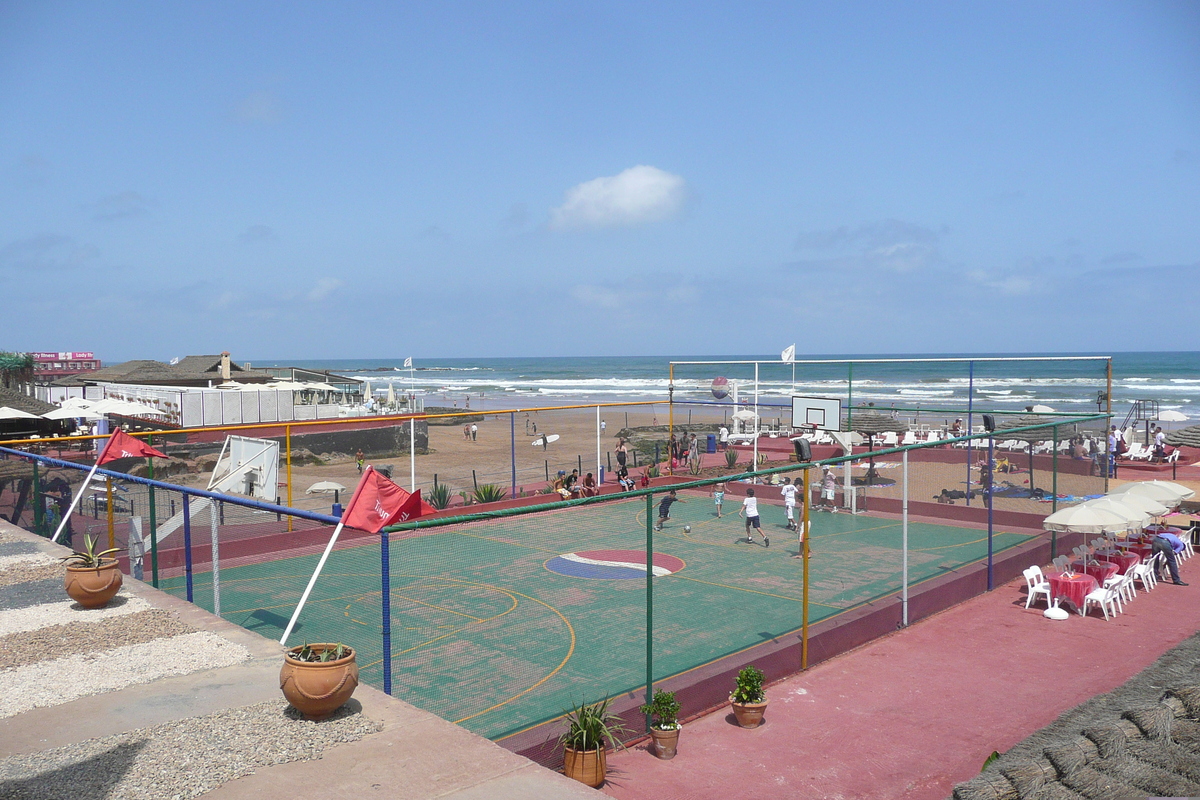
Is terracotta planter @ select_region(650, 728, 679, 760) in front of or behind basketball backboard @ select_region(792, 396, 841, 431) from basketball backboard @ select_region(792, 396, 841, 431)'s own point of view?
in front

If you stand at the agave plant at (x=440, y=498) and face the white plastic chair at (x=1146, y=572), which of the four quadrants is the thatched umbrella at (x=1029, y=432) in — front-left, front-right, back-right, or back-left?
front-left

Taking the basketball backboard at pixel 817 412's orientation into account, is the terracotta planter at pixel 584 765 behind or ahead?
ahead

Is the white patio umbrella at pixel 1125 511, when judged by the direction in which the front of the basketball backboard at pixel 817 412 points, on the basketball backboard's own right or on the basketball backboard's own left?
on the basketball backboard's own left

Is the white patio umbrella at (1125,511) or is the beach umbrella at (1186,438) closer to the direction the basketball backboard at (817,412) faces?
the white patio umbrella

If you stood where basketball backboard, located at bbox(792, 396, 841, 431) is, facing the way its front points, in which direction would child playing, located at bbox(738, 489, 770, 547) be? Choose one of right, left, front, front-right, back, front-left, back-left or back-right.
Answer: front-left

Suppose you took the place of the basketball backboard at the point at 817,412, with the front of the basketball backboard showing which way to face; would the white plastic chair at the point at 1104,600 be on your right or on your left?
on your left

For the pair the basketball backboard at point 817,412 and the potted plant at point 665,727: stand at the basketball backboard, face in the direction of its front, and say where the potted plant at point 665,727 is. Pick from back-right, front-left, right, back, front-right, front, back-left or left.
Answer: front-left

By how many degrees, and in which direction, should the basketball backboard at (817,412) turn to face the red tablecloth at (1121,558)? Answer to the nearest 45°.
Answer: approximately 90° to its left

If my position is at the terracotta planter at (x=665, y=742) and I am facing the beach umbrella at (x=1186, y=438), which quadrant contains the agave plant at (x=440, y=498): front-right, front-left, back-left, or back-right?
front-left

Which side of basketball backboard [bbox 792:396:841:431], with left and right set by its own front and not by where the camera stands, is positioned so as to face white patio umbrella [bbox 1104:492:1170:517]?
left

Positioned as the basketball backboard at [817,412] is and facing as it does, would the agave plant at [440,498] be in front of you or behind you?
in front

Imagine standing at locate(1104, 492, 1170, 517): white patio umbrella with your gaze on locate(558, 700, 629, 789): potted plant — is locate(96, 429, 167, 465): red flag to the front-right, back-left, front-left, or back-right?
front-right

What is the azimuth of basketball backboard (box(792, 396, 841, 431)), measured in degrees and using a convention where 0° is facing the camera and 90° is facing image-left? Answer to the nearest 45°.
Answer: approximately 45°

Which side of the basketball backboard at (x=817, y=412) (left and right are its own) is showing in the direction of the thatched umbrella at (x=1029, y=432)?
left

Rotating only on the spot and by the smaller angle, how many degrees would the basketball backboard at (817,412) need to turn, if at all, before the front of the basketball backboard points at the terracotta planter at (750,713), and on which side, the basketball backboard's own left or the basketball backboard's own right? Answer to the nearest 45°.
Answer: approximately 45° to the basketball backboard's own left
